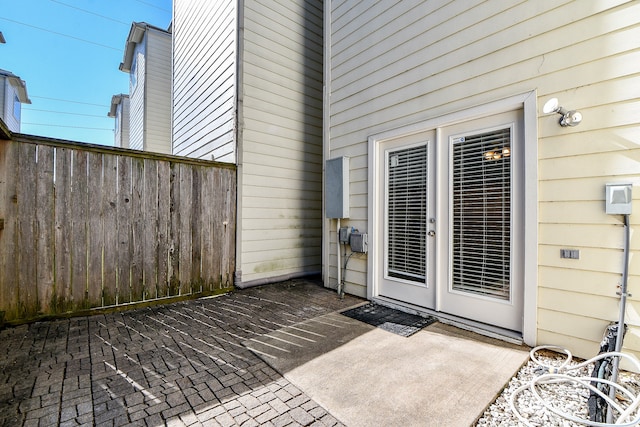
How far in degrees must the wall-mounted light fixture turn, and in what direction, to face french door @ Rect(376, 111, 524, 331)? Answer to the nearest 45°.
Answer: approximately 45° to its right

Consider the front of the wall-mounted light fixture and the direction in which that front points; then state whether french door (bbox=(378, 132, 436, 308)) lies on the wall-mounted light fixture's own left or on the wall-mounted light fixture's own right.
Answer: on the wall-mounted light fixture's own right

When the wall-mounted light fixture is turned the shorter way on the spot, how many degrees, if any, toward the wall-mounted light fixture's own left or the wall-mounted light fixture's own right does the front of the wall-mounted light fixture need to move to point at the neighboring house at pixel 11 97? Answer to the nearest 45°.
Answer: approximately 45° to the wall-mounted light fixture's own right

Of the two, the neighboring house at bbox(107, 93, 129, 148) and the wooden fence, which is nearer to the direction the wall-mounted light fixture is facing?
the wooden fence

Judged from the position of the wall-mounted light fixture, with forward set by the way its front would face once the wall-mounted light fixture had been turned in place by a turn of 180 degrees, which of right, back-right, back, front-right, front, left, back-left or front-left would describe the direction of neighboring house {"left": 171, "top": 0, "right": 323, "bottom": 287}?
back-left

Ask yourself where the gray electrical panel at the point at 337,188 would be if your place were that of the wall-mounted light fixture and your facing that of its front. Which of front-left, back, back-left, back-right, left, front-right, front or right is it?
front-right

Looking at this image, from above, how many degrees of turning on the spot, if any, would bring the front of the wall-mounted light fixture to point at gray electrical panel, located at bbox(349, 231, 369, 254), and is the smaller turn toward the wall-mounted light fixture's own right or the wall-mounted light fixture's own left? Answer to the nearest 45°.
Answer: approximately 45° to the wall-mounted light fixture's own right

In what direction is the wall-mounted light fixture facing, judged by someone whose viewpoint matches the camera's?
facing the viewer and to the left of the viewer

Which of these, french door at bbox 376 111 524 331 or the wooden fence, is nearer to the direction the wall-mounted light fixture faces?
the wooden fence
